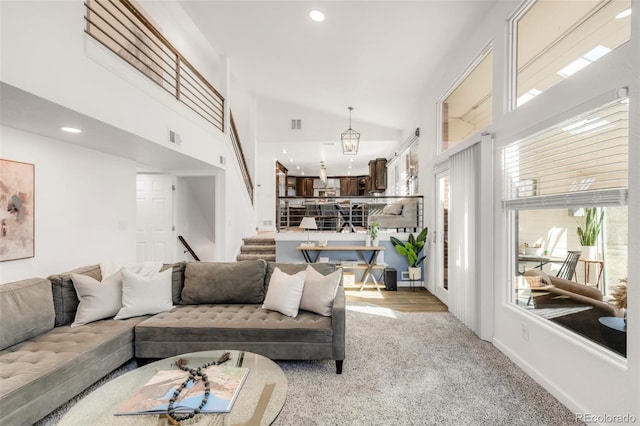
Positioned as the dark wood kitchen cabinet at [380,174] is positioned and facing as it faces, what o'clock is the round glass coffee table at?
The round glass coffee table is roughly at 12 o'clock from the dark wood kitchen cabinet.

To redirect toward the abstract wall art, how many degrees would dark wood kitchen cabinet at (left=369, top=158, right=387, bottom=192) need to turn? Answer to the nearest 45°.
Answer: approximately 45° to its right

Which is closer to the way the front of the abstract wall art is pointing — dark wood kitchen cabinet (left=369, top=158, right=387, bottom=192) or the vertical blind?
the vertical blind

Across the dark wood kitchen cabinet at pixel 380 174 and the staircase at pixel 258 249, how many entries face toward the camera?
2

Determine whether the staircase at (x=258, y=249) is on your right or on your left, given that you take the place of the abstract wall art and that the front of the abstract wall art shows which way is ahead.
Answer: on your left

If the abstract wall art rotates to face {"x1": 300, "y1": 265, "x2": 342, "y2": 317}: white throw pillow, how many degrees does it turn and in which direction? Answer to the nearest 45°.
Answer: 0° — it already faces it

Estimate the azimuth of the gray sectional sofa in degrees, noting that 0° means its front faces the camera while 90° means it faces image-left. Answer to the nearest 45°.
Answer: approximately 315°

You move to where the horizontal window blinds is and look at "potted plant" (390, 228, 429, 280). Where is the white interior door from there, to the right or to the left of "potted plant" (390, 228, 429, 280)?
left

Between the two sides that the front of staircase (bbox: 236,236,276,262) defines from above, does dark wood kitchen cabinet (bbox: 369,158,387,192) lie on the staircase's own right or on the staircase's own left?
on the staircase's own left
